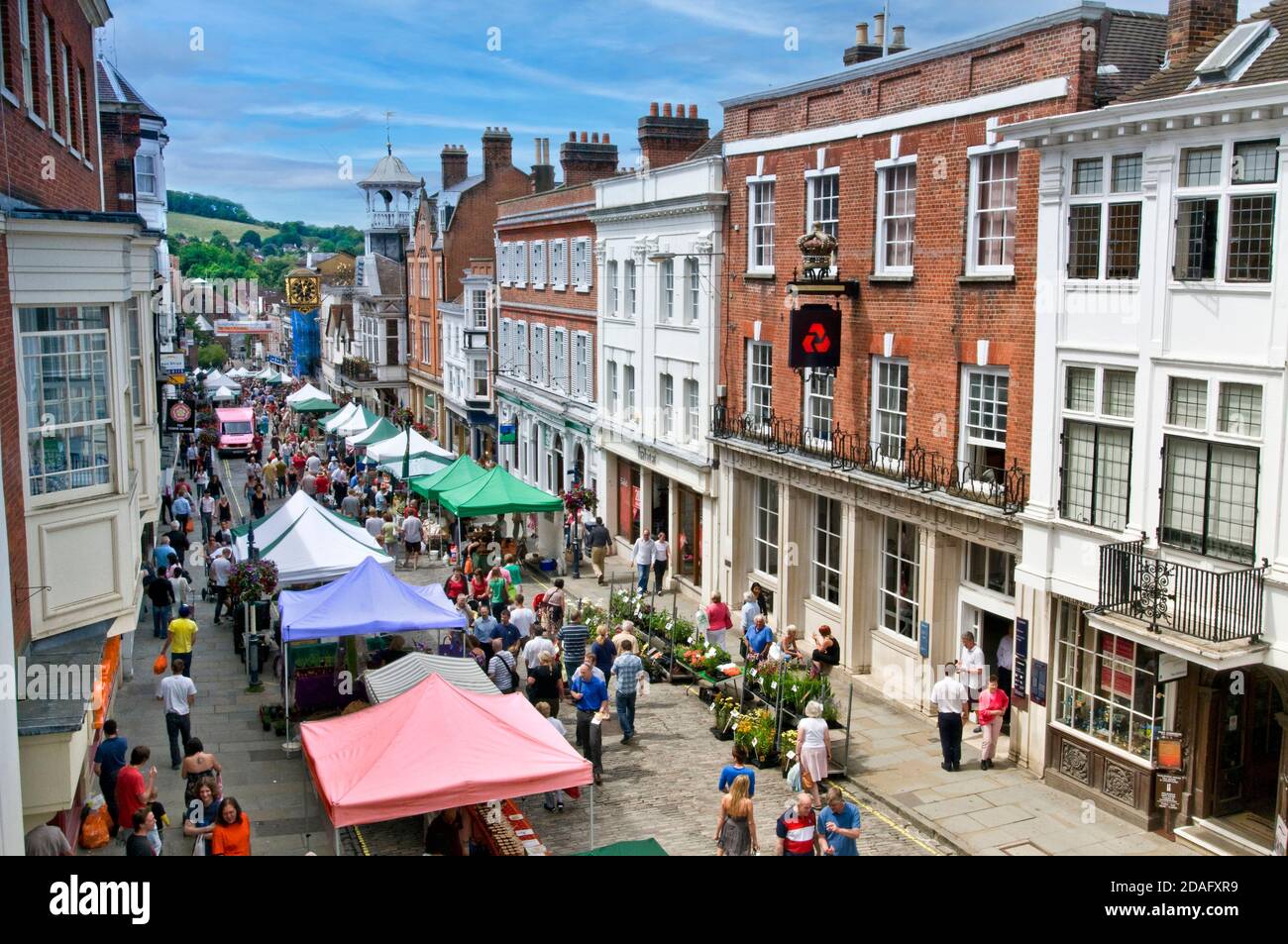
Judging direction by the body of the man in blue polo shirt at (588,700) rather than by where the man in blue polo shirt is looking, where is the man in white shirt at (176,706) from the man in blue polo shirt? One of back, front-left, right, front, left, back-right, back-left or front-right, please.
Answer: front-right

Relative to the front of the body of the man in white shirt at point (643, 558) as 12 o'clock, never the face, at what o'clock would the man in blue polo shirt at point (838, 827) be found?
The man in blue polo shirt is roughly at 12 o'clock from the man in white shirt.

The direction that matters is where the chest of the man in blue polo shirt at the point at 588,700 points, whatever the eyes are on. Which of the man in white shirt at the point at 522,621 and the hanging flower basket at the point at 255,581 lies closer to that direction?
the hanging flower basket

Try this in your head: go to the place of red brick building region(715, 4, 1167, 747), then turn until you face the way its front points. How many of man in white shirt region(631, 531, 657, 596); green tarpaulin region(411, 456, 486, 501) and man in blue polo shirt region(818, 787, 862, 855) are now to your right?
2

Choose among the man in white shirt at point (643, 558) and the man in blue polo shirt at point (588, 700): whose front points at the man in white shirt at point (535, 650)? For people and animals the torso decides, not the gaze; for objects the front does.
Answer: the man in white shirt at point (643, 558)
